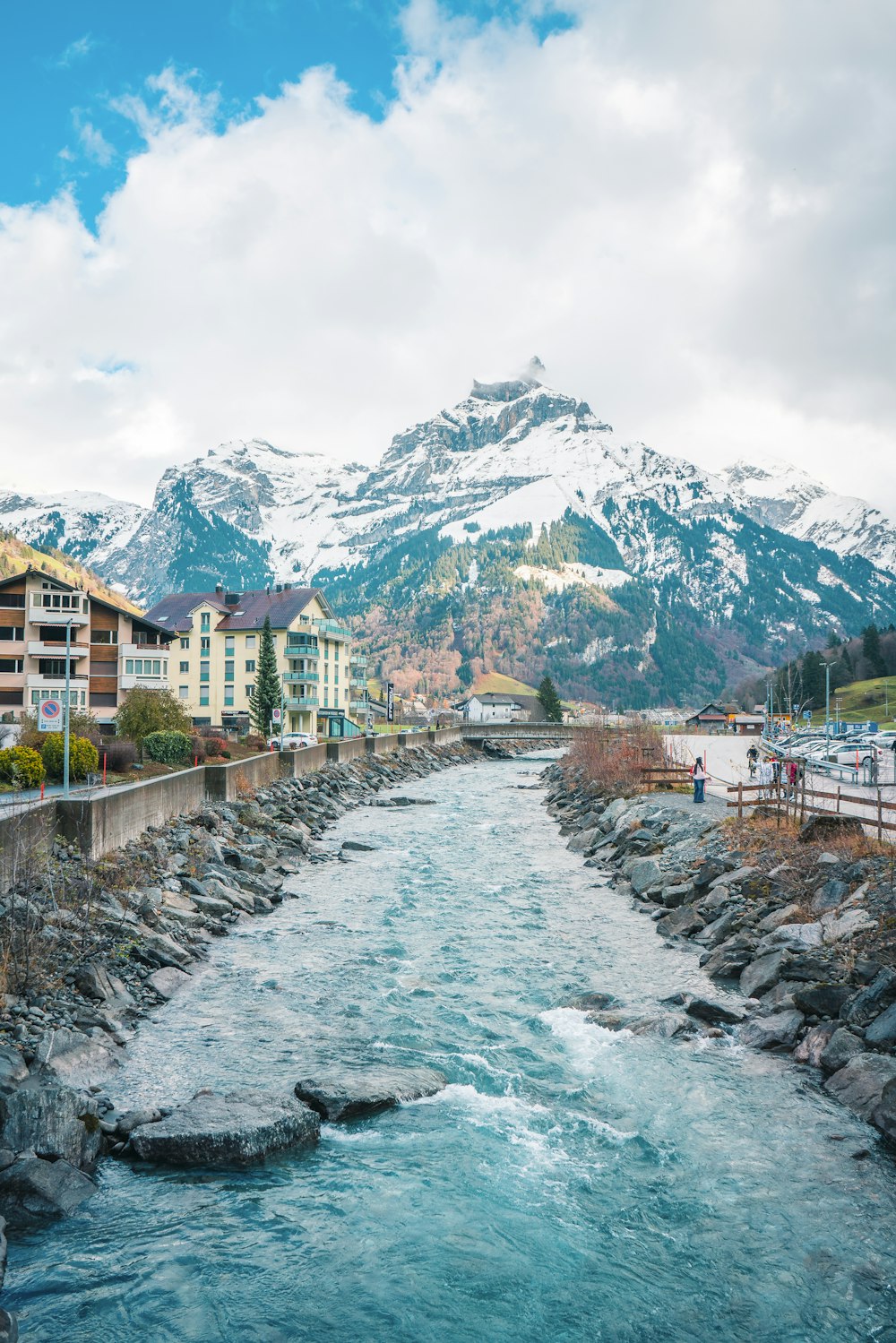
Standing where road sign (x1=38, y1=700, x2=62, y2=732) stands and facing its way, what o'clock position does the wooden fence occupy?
The wooden fence is roughly at 10 o'clock from the road sign.

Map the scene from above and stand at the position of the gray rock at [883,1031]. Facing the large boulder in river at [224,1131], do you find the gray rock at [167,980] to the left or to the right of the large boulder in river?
right

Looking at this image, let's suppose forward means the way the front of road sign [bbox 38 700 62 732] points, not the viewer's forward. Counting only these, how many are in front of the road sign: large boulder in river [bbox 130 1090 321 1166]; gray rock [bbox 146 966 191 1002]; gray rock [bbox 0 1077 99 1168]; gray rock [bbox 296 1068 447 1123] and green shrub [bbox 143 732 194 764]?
4

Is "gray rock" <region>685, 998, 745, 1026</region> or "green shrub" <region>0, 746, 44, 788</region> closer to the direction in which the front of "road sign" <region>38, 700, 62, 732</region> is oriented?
the gray rock

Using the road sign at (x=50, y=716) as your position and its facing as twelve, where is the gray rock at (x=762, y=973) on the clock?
The gray rock is roughly at 11 o'clock from the road sign.

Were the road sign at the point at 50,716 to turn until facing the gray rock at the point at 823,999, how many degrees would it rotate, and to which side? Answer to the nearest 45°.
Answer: approximately 45° to its left

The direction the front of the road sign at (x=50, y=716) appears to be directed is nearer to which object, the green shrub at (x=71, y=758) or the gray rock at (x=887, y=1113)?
the gray rock

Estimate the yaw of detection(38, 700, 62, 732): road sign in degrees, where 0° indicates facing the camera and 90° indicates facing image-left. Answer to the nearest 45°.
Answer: approximately 0°

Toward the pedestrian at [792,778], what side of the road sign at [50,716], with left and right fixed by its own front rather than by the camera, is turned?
left

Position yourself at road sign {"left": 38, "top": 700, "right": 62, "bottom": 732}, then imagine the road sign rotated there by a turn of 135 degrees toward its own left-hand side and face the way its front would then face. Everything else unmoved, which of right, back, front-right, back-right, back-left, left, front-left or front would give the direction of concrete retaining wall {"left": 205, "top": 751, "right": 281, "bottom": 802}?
front

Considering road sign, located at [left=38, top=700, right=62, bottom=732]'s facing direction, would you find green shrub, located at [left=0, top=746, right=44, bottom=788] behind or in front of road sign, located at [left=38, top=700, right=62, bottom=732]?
behind

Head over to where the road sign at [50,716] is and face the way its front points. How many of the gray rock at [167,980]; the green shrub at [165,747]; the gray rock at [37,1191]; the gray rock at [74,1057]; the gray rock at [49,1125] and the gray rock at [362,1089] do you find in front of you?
5
